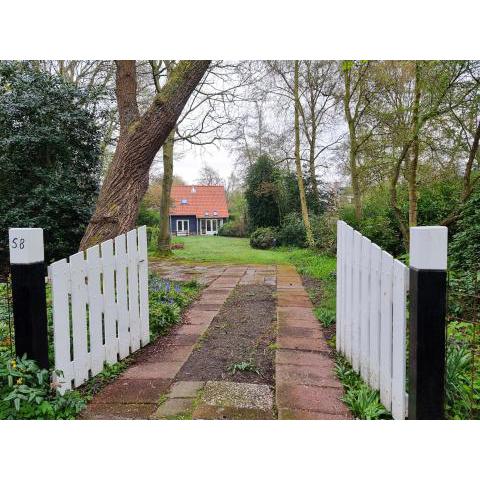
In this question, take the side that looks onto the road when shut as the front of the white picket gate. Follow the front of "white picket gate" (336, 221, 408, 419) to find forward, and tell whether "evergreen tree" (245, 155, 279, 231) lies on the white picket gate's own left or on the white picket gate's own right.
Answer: on the white picket gate's own right

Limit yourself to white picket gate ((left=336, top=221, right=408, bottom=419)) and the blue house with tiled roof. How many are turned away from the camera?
0

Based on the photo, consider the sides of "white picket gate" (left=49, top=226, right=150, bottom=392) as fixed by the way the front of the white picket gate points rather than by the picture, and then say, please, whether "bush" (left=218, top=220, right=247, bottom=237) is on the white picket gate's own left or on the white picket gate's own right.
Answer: on the white picket gate's own left

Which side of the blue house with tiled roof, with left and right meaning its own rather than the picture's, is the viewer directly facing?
front

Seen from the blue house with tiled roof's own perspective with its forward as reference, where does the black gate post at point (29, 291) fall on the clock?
The black gate post is roughly at 12 o'clock from the blue house with tiled roof.

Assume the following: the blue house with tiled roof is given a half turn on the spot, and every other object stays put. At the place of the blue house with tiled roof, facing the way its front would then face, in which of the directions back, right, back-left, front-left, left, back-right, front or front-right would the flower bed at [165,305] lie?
back

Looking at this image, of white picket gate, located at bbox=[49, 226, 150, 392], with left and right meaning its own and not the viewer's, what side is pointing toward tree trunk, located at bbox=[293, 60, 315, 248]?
left

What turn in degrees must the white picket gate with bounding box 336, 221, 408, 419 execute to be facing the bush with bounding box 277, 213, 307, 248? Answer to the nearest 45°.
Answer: approximately 135° to its right

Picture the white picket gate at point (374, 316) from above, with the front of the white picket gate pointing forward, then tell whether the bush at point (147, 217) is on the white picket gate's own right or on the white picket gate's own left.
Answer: on the white picket gate's own right

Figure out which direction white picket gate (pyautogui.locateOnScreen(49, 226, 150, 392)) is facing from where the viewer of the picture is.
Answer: facing the viewer and to the right of the viewer
